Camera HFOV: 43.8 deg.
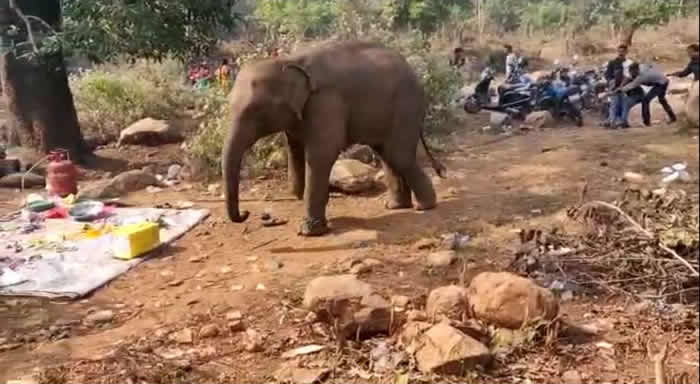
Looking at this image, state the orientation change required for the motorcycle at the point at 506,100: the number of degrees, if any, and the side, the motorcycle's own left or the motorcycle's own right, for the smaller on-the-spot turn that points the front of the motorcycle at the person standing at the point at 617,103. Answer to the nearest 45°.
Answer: approximately 135° to the motorcycle's own left

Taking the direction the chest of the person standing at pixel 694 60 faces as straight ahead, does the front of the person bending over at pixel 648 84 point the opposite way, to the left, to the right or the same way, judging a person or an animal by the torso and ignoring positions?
the same way

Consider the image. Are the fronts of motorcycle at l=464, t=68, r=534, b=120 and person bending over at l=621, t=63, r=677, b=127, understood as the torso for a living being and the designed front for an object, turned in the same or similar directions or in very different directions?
same or similar directions

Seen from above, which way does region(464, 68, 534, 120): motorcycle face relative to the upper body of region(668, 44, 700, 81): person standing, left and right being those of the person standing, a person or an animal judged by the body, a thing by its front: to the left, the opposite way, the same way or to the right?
the same way

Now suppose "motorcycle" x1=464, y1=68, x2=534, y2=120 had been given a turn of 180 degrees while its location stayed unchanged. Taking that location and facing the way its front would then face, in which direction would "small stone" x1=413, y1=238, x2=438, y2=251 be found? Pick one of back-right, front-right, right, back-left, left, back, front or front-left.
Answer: right

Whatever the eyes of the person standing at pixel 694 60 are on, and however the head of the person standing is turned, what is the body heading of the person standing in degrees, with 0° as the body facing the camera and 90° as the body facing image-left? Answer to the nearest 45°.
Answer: approximately 90°

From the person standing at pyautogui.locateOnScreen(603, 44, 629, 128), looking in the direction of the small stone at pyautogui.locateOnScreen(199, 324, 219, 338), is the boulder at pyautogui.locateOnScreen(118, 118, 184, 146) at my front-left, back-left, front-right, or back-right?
front-right

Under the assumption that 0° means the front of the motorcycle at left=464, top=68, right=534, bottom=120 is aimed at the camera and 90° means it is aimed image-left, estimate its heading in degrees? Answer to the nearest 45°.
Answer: approximately 90°

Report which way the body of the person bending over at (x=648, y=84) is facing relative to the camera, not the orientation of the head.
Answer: to the viewer's left
